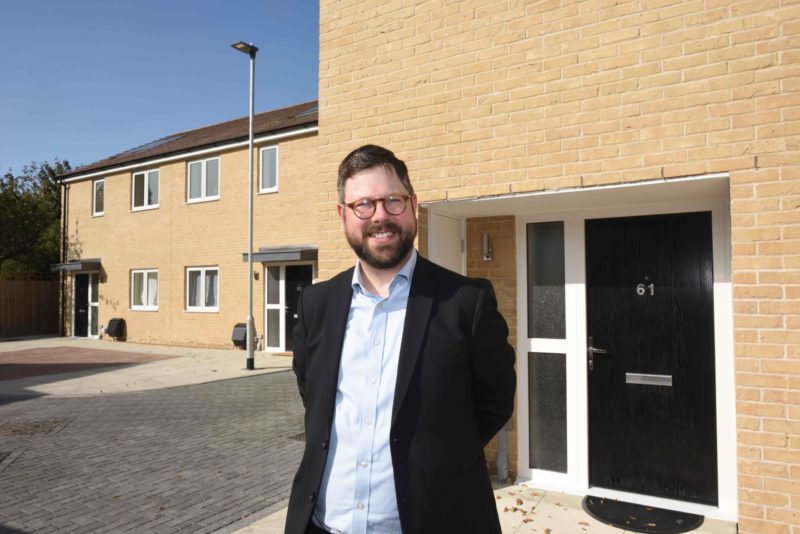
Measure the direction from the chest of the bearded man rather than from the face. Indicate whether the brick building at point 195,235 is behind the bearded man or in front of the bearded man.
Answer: behind

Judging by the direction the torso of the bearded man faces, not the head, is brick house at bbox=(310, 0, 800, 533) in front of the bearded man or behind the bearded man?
behind

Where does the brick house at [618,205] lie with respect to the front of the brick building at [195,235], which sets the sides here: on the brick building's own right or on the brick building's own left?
on the brick building's own left

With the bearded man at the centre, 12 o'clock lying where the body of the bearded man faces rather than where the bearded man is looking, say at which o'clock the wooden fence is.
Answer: The wooden fence is roughly at 5 o'clock from the bearded man.

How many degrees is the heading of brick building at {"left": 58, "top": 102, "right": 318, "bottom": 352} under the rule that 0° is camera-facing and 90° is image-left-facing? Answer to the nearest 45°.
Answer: approximately 45°

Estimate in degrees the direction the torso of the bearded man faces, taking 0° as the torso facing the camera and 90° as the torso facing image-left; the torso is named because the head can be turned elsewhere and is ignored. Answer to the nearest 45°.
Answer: approximately 0°

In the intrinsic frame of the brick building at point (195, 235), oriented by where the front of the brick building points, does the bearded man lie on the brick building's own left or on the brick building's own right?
on the brick building's own left

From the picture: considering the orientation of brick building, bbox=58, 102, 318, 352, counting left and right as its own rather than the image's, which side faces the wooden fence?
right

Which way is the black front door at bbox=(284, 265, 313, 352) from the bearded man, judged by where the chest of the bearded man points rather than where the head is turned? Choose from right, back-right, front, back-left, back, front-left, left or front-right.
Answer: back

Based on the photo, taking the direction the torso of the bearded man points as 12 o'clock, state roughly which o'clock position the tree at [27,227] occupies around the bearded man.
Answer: The tree is roughly at 5 o'clock from the bearded man.
